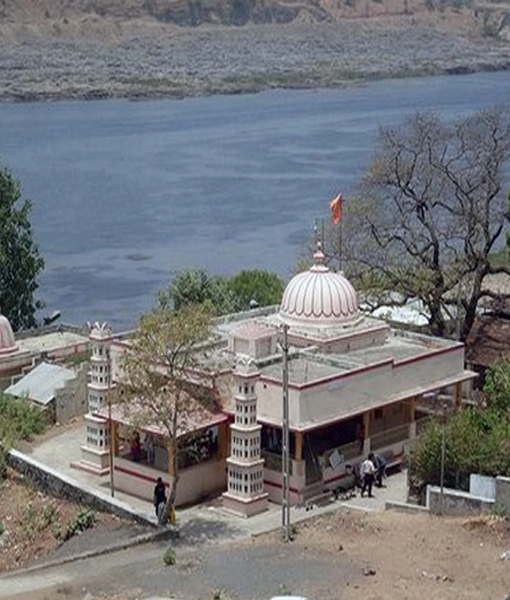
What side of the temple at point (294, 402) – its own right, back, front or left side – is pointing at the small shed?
right

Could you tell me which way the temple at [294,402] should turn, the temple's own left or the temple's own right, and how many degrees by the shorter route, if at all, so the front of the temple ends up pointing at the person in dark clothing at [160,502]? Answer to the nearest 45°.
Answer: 0° — it already faces them

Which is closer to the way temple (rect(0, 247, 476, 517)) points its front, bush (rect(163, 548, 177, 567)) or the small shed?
the bush

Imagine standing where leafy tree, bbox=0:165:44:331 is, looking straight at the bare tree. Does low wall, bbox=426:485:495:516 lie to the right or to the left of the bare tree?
right

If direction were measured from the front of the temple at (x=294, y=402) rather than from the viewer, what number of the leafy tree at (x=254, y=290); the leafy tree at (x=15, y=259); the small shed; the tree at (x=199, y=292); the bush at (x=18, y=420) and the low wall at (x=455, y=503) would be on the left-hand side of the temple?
1

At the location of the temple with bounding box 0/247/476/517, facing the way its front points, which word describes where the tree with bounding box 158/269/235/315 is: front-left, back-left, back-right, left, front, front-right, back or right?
back-right

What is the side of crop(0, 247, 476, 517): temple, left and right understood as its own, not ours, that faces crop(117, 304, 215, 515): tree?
front

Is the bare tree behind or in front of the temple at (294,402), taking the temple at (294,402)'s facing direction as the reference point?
behind

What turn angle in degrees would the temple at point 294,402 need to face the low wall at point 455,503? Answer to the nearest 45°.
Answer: approximately 90° to its left

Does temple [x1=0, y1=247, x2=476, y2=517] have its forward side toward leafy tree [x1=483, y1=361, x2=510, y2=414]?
no

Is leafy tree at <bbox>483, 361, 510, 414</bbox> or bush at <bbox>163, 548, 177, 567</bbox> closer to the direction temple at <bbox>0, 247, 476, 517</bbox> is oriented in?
the bush

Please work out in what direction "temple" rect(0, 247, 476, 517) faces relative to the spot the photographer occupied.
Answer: facing the viewer and to the left of the viewer

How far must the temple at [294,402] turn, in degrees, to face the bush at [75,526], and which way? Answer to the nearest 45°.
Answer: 0° — it already faces it

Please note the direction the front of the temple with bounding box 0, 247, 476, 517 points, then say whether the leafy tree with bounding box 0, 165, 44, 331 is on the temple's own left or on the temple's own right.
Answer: on the temple's own right

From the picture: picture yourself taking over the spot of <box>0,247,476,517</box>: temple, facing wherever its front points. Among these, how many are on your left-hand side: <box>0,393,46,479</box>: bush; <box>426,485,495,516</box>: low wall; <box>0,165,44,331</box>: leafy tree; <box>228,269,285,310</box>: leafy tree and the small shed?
1

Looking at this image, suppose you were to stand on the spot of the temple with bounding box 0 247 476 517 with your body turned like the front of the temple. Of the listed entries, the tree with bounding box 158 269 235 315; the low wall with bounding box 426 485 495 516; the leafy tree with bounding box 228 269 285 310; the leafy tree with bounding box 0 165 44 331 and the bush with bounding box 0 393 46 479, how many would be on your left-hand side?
1

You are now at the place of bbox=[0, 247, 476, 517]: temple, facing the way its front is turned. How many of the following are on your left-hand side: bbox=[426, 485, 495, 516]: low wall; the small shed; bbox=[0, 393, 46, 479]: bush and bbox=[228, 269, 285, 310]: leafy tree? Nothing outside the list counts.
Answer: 1

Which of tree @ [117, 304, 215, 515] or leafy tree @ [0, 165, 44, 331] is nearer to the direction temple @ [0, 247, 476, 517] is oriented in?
the tree
